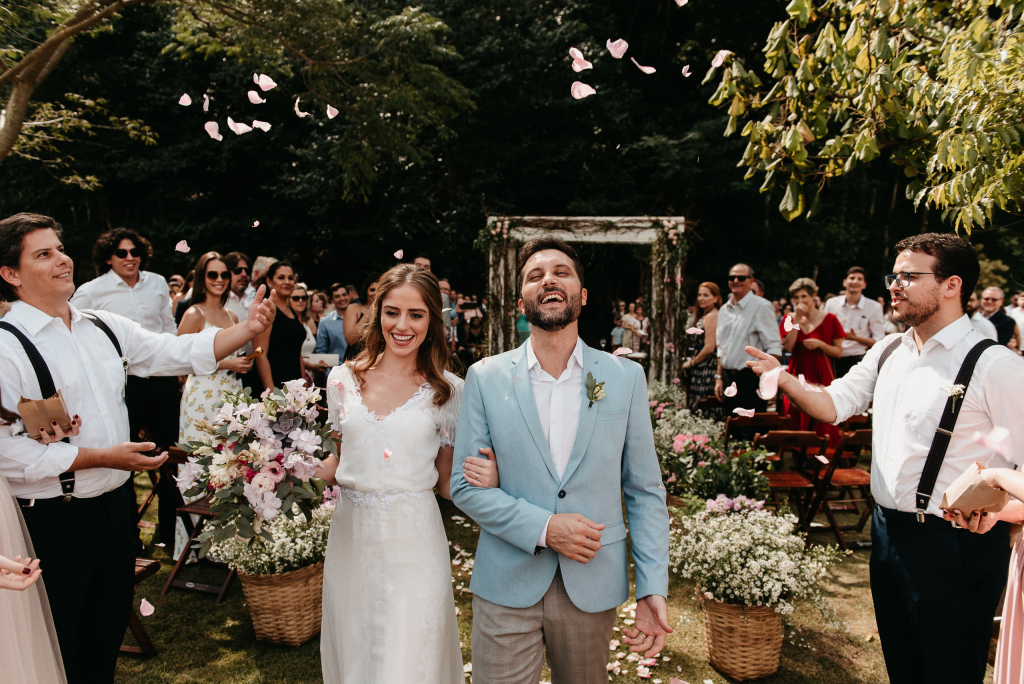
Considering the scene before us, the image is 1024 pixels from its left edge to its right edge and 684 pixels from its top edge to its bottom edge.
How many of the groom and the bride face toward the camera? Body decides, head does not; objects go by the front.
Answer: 2

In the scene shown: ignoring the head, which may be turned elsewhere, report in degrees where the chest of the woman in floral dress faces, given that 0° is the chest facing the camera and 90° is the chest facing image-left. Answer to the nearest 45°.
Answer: approximately 315°

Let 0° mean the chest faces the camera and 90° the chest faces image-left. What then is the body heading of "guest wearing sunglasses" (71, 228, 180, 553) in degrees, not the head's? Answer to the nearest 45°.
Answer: approximately 315°

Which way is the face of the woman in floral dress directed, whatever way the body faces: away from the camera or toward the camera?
toward the camera

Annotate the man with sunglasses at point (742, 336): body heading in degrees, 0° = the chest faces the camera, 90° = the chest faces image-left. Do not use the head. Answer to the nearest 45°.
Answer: approximately 45°

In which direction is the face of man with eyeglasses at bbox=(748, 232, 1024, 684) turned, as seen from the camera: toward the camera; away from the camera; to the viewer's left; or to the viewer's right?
to the viewer's left

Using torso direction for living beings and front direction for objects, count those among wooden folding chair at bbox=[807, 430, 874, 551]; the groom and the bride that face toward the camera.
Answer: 2

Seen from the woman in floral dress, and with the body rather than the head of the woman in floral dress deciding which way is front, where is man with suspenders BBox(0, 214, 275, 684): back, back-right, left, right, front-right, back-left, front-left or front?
front-right

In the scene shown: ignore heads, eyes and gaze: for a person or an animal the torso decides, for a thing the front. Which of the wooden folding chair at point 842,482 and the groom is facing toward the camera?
the groom

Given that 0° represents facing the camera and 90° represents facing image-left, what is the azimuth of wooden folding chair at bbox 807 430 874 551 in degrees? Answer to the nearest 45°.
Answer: approximately 135°

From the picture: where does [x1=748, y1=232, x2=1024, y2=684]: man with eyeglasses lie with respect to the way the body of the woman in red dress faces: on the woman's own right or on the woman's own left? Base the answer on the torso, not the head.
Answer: on the woman's own left

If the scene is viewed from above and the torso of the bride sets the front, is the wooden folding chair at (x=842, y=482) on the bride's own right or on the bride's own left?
on the bride's own left

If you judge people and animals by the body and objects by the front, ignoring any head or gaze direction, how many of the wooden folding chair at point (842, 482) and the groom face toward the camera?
1

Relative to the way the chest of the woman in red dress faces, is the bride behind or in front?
in front

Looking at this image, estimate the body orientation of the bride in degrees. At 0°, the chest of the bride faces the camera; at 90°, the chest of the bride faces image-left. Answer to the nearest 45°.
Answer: approximately 0°

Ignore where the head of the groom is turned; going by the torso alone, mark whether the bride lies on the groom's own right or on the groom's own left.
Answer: on the groom's own right
